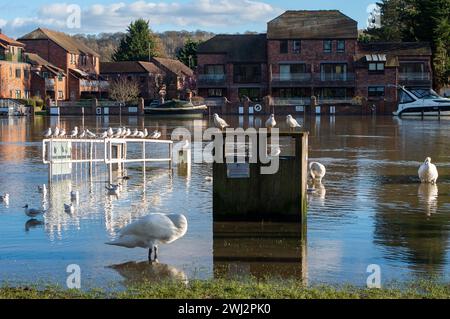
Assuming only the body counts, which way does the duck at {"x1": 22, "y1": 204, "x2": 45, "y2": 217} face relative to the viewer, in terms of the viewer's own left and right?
facing to the left of the viewer

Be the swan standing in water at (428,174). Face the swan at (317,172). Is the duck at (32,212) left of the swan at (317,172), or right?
left

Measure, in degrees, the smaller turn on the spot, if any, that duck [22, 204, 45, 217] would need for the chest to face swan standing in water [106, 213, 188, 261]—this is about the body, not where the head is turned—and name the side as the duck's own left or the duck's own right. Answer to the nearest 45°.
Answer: approximately 90° to the duck's own left

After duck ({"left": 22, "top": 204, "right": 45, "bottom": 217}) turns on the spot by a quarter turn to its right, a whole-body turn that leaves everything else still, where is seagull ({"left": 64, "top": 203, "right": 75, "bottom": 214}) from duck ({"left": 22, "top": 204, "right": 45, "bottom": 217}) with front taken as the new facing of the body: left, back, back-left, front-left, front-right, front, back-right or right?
front-right

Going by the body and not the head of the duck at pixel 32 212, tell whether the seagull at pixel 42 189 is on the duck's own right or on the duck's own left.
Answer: on the duck's own right
